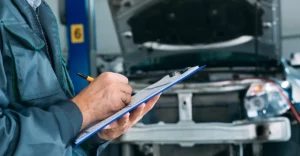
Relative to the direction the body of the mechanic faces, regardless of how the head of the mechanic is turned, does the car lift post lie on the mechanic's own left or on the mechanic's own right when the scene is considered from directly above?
on the mechanic's own left

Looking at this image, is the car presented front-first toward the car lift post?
no

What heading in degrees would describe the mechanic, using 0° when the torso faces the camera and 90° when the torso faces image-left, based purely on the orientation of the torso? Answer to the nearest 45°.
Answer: approximately 315°

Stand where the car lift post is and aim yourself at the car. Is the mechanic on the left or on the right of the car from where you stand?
right

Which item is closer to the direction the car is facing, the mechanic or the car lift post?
the mechanic

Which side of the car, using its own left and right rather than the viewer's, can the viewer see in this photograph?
front

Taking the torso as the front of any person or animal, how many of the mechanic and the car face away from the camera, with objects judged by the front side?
0

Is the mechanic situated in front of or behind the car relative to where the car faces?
in front
